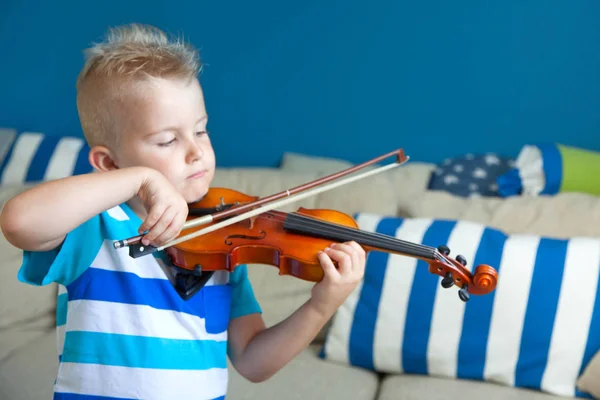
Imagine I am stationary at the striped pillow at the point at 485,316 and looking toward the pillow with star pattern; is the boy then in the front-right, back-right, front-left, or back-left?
back-left

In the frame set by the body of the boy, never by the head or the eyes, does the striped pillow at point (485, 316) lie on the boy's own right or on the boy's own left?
on the boy's own left

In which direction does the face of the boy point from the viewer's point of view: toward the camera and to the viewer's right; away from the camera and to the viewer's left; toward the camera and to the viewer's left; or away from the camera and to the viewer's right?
toward the camera and to the viewer's right

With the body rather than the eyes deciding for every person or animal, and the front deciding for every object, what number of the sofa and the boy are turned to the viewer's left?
0

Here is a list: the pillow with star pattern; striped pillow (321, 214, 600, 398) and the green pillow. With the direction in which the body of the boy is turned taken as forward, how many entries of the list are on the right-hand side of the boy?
0

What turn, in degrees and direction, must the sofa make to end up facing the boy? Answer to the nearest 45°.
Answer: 0° — it already faces them

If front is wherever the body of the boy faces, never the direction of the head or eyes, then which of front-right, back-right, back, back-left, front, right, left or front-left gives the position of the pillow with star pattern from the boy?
left

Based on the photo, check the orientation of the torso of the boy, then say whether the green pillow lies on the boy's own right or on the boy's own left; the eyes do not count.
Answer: on the boy's own left

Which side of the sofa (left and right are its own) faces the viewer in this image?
front
